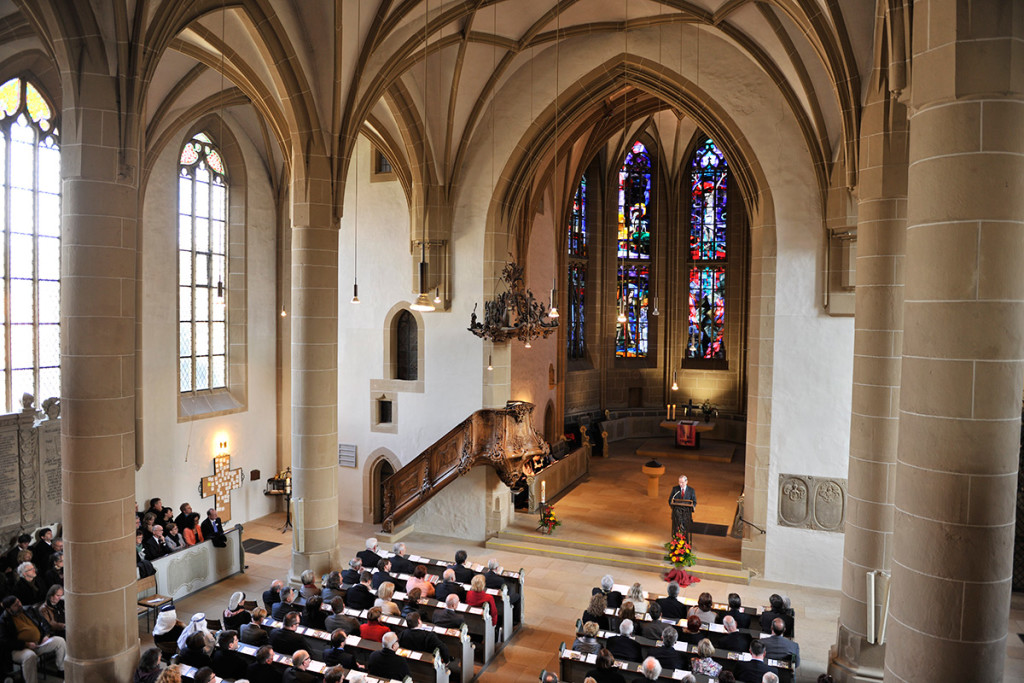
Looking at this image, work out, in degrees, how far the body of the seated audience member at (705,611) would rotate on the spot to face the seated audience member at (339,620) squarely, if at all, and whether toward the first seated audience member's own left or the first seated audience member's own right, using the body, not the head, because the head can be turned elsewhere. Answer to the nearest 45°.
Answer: approximately 90° to the first seated audience member's own left

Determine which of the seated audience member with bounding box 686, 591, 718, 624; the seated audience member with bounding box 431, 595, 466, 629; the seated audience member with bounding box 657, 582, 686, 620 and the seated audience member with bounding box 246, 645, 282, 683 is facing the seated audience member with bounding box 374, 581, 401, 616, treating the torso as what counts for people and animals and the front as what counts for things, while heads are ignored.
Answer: the seated audience member with bounding box 246, 645, 282, 683

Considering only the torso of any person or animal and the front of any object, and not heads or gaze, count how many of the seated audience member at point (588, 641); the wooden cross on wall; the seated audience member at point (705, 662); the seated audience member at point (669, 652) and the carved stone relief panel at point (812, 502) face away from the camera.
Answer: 3

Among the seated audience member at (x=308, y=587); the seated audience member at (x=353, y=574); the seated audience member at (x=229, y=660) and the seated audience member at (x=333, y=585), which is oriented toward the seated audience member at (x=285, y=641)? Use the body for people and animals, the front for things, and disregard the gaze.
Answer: the seated audience member at (x=229, y=660)

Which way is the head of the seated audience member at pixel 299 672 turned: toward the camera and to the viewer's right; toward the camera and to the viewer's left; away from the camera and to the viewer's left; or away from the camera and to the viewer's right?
away from the camera and to the viewer's right

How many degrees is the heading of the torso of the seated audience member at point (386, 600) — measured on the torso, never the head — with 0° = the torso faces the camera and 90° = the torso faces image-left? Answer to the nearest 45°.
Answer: approximately 225°

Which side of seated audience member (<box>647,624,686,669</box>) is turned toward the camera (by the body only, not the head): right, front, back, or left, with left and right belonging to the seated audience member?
back

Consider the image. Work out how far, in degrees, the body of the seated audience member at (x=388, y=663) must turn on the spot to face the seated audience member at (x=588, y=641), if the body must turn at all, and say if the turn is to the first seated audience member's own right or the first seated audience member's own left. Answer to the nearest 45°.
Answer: approximately 45° to the first seated audience member's own right

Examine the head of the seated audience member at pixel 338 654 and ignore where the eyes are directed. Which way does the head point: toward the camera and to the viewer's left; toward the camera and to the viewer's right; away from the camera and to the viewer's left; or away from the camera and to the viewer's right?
away from the camera and to the viewer's right

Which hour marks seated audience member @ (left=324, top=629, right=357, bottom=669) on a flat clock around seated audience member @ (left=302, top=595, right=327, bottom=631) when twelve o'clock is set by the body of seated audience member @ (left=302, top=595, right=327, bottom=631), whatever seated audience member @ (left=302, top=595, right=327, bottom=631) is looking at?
seated audience member @ (left=324, top=629, right=357, bottom=669) is roughly at 4 o'clock from seated audience member @ (left=302, top=595, right=327, bottom=631).

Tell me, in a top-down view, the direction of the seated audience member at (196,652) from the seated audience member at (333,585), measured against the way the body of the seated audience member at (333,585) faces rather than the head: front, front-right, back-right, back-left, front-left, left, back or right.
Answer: back

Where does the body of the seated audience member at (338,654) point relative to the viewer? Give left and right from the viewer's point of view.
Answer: facing away from the viewer and to the right of the viewer
